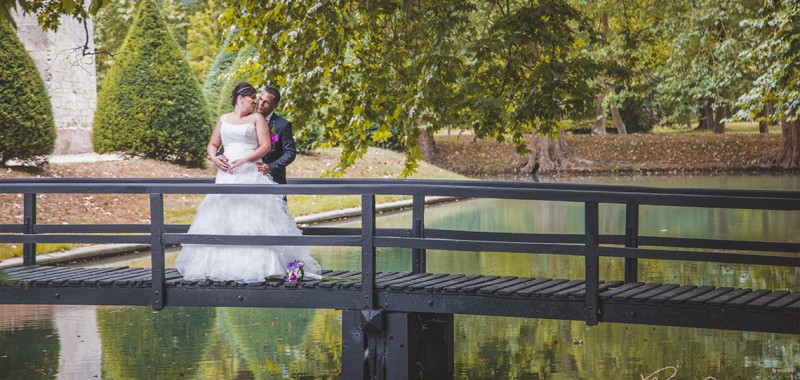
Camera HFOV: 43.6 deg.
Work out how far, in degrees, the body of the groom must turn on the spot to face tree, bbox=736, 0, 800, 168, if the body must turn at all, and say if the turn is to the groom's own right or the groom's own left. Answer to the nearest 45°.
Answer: approximately 180°

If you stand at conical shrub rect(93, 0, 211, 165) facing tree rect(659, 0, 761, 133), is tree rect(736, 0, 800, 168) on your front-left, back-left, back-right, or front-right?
front-right

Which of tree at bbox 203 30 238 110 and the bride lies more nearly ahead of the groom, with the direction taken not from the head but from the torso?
the bride

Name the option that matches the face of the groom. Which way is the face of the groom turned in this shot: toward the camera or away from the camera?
toward the camera

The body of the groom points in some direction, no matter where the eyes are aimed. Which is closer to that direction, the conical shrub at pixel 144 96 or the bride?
the bride

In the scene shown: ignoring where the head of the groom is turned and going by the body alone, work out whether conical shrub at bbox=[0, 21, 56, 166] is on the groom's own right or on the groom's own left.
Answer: on the groom's own right

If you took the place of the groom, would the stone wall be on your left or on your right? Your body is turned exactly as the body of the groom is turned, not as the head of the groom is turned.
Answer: on your right

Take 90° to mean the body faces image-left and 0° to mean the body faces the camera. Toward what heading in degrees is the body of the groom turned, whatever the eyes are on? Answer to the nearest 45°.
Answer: approximately 45°

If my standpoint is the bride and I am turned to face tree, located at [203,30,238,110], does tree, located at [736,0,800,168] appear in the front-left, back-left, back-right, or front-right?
front-right

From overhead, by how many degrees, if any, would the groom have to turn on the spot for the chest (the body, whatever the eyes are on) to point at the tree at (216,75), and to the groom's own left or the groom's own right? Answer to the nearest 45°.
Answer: approximately 135° to the groom's own right
